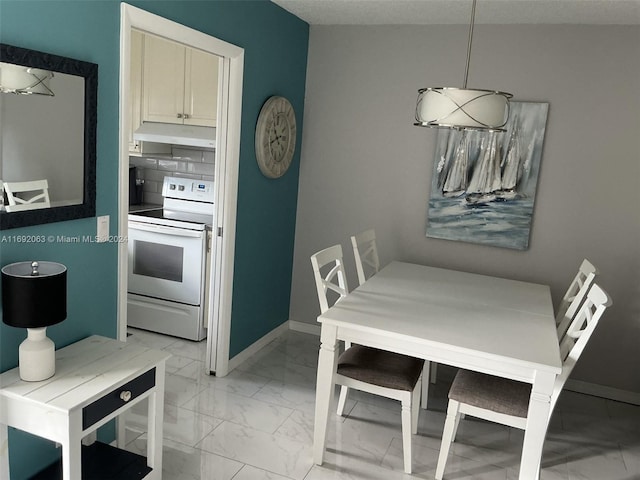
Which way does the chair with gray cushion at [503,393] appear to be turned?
to the viewer's left

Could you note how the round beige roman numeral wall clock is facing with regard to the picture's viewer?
facing the viewer and to the right of the viewer

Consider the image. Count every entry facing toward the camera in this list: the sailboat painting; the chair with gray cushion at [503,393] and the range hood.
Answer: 2

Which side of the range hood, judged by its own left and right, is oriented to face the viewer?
front

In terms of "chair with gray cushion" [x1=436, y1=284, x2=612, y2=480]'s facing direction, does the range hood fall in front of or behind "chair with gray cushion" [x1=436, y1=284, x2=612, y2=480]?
in front

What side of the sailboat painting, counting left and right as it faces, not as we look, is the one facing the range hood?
right

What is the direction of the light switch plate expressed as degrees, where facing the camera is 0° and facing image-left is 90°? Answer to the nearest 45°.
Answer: approximately 315°

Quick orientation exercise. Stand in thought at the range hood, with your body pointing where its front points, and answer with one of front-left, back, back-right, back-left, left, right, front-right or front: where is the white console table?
front

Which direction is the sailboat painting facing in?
toward the camera

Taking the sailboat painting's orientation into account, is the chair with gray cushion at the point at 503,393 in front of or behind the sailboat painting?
in front

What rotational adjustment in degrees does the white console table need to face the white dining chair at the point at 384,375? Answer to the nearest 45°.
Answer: approximately 45° to its left

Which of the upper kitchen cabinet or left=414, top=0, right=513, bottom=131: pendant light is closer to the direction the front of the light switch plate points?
the pendant light

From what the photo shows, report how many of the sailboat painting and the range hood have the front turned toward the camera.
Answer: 2
